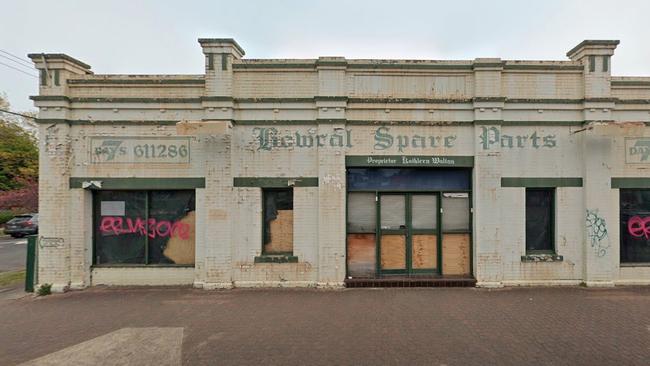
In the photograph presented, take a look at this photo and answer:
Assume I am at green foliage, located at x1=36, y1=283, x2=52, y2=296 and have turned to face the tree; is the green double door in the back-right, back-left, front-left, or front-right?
back-right

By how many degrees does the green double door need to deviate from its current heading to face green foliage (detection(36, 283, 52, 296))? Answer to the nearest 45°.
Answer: approximately 90° to its right

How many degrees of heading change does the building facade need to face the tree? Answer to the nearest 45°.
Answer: approximately 135° to its right

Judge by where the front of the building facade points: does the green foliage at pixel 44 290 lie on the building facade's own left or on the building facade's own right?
on the building facade's own right

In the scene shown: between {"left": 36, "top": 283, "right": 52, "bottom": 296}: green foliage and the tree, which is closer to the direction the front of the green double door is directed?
the green foliage

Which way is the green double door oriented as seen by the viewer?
toward the camera

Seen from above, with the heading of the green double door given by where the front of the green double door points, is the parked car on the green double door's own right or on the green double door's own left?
on the green double door's own right

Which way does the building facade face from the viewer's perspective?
toward the camera
